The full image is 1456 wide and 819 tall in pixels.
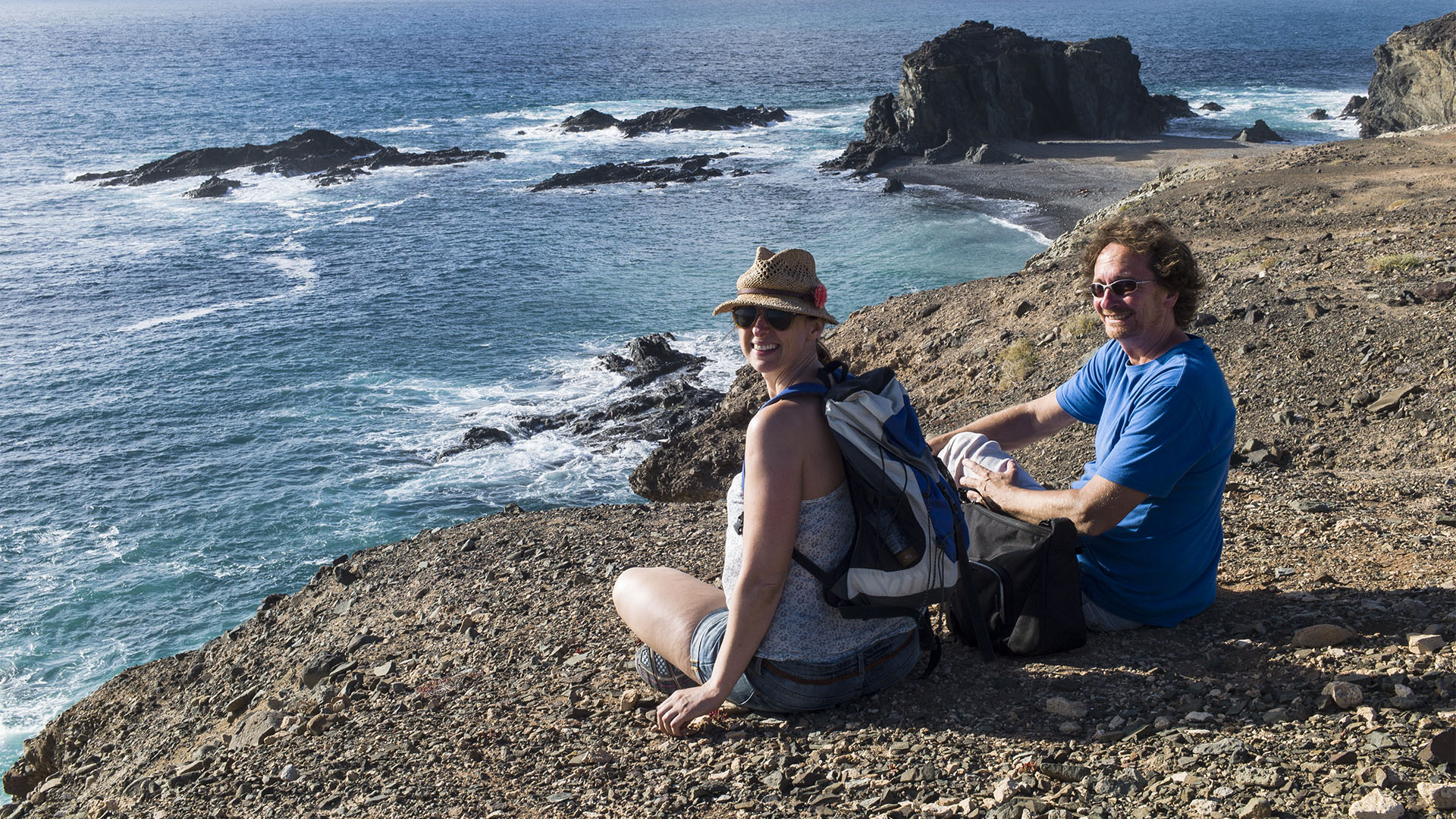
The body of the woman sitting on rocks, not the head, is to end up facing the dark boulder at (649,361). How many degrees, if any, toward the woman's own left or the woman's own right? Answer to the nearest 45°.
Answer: approximately 45° to the woman's own right

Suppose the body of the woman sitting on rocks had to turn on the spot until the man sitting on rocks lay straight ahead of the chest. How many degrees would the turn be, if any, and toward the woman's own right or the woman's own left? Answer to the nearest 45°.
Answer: approximately 135° to the woman's own right

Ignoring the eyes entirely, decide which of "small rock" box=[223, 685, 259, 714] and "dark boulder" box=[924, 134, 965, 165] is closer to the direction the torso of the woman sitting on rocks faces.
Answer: the small rock

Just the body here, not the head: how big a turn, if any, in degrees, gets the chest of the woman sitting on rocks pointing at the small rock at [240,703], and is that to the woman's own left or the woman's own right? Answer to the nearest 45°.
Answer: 0° — they already face it

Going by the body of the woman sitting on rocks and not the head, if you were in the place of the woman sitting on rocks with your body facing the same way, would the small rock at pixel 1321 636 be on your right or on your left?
on your right

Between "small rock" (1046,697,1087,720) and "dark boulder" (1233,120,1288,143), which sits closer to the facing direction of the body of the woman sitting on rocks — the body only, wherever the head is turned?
the dark boulder

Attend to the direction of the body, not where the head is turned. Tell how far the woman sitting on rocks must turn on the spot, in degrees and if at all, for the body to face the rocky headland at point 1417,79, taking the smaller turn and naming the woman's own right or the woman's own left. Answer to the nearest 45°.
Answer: approximately 90° to the woman's own right

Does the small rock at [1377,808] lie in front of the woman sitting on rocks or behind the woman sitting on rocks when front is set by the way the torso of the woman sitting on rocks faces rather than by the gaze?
behind

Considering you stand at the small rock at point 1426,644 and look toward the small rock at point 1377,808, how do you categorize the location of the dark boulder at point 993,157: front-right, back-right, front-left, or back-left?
back-right

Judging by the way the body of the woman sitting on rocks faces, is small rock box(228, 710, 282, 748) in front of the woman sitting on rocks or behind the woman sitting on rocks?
in front

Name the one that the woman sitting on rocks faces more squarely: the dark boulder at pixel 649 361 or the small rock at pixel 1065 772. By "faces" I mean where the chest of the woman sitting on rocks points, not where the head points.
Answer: the dark boulder

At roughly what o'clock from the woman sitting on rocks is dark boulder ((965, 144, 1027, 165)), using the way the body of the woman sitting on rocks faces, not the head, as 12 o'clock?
The dark boulder is roughly at 2 o'clock from the woman sitting on rocks.

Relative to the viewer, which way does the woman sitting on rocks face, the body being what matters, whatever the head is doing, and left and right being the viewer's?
facing away from the viewer and to the left of the viewer

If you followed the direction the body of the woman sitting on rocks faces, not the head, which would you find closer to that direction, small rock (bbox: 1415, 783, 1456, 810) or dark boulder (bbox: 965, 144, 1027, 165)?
the dark boulder

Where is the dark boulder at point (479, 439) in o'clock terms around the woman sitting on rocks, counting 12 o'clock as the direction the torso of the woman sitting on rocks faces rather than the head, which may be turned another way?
The dark boulder is roughly at 1 o'clock from the woman sitting on rocks.
